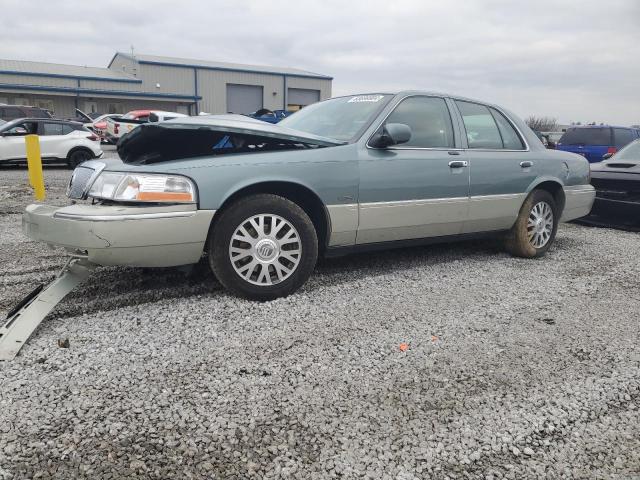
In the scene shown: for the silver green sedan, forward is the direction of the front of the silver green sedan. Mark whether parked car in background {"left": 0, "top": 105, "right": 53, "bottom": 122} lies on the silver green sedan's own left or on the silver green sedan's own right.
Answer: on the silver green sedan's own right

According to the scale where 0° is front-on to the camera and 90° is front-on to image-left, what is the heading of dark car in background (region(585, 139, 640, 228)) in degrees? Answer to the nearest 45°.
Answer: approximately 45°

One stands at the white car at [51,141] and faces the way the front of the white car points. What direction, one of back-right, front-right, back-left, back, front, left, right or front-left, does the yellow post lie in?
left

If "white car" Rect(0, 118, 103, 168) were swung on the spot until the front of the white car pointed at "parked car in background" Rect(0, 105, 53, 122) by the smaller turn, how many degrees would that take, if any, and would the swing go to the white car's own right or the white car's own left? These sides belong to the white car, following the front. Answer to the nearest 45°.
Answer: approximately 90° to the white car's own right

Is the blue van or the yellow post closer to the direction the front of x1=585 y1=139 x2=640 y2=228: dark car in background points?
the yellow post

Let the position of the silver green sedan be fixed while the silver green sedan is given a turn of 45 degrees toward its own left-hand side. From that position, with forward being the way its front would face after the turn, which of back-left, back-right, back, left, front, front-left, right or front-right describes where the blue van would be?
back-left

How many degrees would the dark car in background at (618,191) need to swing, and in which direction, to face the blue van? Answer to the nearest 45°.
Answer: approximately 135° to its right

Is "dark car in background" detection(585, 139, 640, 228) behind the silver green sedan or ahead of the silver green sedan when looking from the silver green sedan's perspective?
behind

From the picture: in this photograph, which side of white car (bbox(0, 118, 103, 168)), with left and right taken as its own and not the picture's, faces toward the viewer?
left

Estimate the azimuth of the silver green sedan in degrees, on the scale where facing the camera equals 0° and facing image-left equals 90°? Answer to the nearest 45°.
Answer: approximately 45°

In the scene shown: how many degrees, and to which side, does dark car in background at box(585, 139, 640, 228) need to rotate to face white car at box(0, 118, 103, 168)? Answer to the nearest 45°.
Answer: approximately 45° to its right
